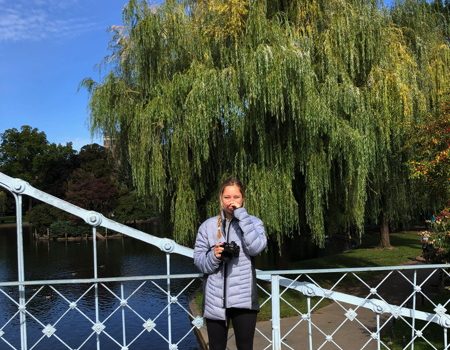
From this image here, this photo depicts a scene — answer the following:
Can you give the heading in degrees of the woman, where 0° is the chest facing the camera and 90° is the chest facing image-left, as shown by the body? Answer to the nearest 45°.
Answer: approximately 0°

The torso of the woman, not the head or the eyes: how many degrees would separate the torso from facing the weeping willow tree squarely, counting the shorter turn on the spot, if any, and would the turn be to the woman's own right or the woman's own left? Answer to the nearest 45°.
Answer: approximately 180°

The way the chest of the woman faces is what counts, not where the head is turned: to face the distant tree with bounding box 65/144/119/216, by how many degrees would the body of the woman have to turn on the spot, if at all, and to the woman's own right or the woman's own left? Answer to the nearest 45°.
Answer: approximately 180°

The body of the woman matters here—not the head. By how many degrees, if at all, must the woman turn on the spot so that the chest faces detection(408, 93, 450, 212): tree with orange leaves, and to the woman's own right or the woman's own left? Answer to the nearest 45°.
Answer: approximately 135° to the woman's own left
